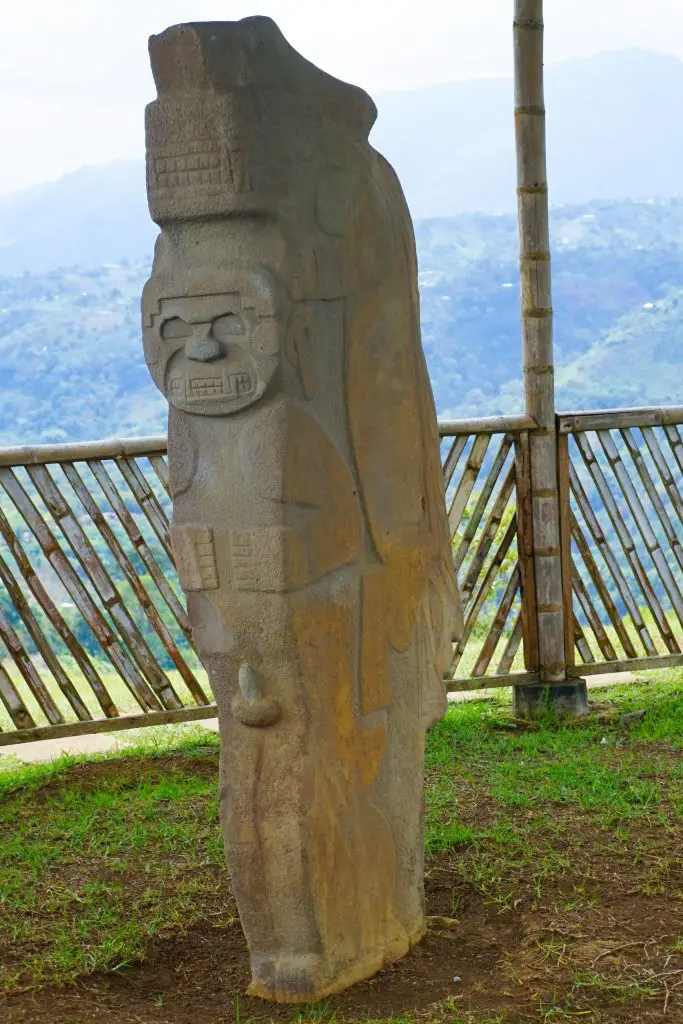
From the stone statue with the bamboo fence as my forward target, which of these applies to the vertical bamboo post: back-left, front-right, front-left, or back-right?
front-right

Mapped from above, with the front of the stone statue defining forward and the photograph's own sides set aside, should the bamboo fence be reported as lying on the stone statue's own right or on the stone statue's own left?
on the stone statue's own right

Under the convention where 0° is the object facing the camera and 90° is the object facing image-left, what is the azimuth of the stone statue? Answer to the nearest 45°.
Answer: approximately 45°

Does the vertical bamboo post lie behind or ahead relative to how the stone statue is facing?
behind
